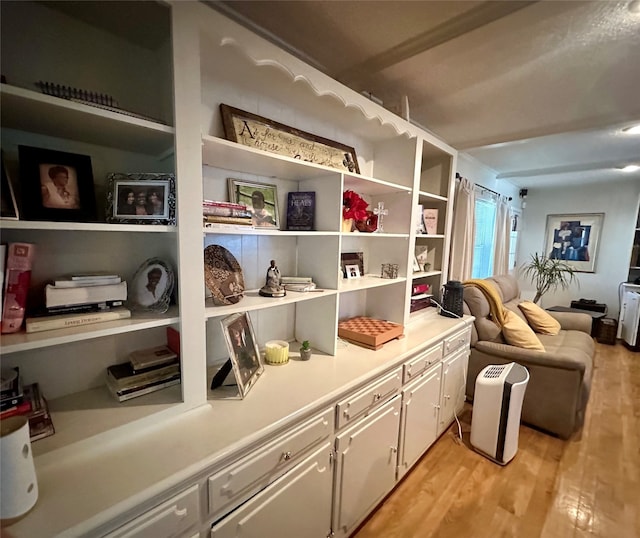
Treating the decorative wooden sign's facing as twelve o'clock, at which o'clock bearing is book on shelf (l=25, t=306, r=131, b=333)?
The book on shelf is roughly at 3 o'clock from the decorative wooden sign.

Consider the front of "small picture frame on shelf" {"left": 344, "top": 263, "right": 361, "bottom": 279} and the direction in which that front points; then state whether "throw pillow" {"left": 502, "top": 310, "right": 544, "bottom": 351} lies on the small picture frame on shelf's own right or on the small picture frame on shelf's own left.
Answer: on the small picture frame on shelf's own left

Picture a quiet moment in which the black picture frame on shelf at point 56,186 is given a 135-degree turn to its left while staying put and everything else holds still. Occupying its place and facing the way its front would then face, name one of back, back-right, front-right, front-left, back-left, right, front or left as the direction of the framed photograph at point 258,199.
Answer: front-right

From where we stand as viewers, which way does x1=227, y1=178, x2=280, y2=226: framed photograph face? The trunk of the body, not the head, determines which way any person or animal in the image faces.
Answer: facing the viewer and to the right of the viewer

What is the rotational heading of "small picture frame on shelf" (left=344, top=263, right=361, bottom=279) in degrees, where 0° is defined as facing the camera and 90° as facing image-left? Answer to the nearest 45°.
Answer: approximately 315°

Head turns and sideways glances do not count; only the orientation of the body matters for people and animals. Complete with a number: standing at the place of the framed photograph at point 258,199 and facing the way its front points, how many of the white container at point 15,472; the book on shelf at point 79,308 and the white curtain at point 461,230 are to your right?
2

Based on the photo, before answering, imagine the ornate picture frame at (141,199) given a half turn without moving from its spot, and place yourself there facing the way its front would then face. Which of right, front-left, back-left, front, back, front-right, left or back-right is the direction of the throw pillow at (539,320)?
right

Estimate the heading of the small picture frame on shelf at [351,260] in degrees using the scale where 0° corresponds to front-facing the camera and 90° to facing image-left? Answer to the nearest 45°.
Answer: approximately 0°

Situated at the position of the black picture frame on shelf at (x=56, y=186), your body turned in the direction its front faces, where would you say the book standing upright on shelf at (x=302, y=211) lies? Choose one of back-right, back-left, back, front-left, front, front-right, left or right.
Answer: left

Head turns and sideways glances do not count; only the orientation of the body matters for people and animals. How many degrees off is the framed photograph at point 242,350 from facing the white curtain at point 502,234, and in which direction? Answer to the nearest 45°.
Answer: approximately 90° to its left

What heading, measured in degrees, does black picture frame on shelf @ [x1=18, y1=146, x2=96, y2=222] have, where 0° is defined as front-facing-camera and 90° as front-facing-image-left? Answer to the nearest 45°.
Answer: approximately 0°

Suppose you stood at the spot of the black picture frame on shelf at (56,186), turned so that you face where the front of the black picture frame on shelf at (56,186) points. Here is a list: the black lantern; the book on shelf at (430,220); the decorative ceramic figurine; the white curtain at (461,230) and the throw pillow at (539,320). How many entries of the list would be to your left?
5
